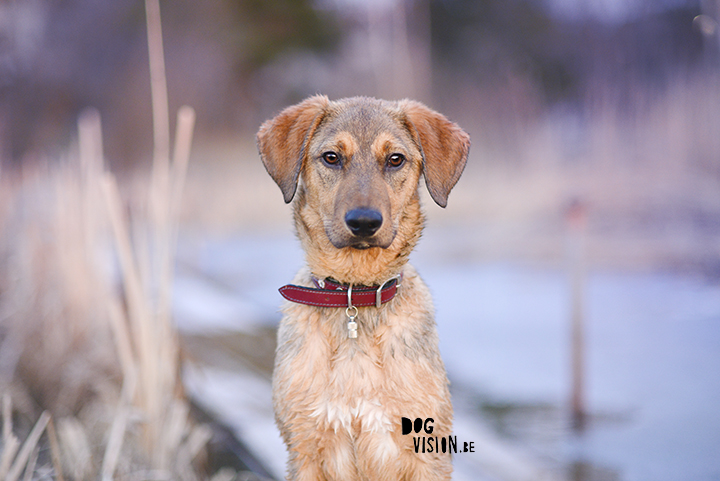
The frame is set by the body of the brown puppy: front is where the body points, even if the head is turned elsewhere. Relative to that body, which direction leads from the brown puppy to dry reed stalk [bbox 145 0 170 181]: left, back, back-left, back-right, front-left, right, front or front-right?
back-right

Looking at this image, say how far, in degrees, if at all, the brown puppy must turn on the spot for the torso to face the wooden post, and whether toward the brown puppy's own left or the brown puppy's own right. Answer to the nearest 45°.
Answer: approximately 135° to the brown puppy's own left

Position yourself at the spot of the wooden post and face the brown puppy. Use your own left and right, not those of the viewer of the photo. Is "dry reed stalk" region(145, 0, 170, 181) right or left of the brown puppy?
right

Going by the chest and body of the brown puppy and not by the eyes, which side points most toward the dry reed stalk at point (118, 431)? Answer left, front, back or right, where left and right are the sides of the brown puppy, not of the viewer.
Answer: right

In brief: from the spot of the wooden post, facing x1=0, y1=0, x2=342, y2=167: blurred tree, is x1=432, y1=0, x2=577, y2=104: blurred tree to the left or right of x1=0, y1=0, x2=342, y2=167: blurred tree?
right

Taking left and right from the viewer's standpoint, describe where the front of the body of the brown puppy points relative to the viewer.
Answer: facing the viewer

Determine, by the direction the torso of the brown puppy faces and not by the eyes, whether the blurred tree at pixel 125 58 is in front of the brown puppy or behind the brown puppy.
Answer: behind

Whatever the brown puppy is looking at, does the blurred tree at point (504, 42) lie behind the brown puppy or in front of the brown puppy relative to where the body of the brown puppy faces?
behind
